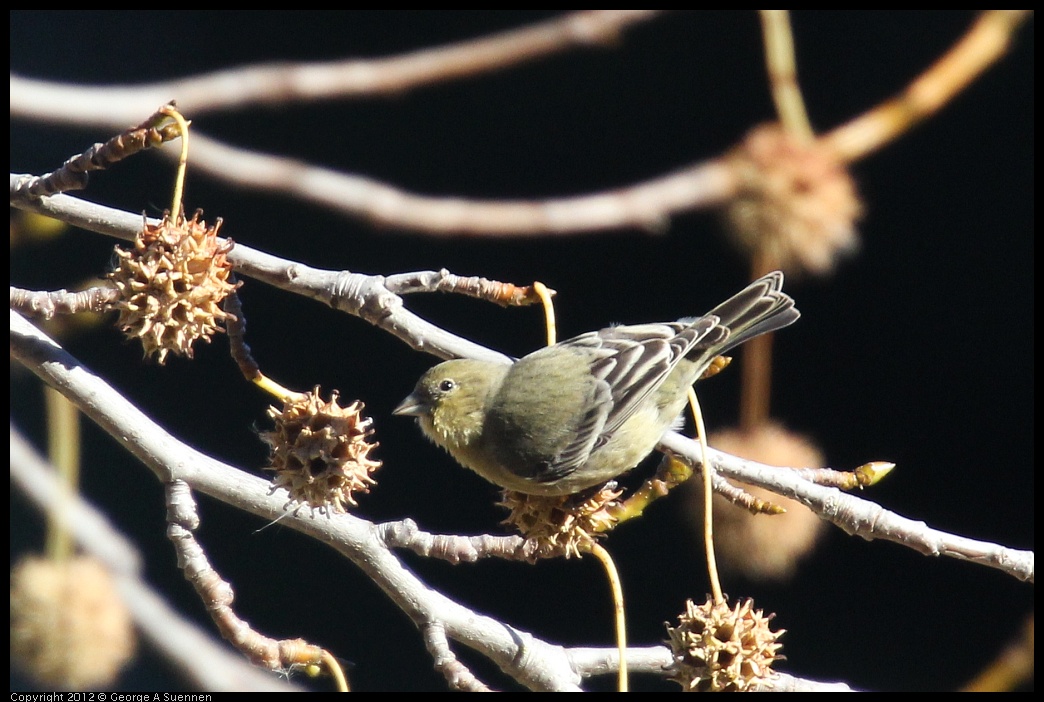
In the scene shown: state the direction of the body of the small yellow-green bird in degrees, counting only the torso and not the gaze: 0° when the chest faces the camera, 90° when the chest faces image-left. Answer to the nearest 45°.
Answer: approximately 90°

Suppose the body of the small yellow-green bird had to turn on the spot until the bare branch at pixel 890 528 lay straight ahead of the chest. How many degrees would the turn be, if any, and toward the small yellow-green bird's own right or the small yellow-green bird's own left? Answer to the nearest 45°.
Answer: approximately 135° to the small yellow-green bird's own left

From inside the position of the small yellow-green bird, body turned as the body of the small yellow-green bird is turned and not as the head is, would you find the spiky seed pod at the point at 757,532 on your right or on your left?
on your right
